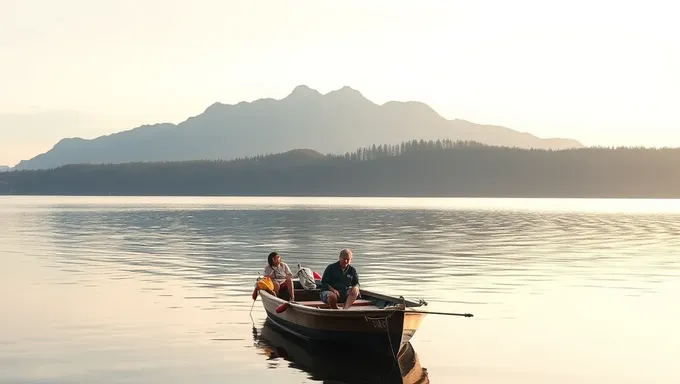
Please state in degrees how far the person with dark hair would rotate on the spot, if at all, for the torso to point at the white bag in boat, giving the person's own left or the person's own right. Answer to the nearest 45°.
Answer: approximately 45° to the person's own left

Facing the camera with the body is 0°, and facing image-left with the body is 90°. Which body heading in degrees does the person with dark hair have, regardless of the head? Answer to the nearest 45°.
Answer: approximately 315°
